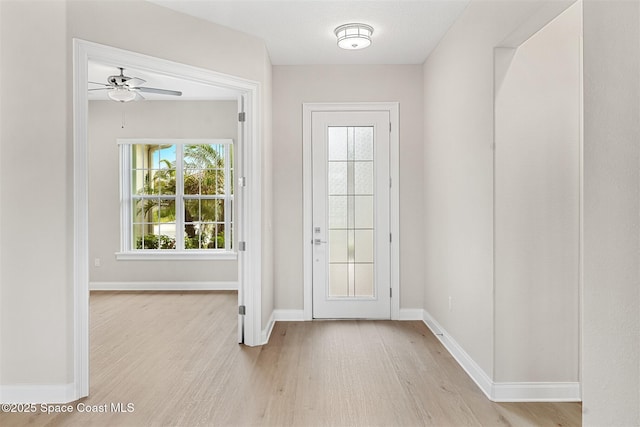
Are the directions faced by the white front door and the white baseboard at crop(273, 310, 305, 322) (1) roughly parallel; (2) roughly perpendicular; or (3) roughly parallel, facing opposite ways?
roughly parallel

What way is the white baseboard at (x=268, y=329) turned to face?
to the viewer's right

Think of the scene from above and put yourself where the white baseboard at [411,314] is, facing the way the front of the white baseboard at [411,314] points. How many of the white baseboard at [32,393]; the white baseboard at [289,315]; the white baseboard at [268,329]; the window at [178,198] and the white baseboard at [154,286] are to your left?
0

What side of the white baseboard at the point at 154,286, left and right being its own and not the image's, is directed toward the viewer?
front

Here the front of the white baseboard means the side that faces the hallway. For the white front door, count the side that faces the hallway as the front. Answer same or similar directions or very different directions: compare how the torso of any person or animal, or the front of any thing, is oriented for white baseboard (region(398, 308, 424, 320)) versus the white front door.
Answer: same or similar directions

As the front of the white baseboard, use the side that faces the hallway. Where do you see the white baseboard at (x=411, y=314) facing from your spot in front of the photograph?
facing the viewer

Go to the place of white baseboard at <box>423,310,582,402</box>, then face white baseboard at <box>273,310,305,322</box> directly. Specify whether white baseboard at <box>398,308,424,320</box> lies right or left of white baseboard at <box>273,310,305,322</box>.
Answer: right

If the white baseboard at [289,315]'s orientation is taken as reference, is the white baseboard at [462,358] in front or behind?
in front

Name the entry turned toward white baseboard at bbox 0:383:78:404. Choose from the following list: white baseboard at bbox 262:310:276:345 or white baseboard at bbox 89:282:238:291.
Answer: white baseboard at bbox 89:282:238:291

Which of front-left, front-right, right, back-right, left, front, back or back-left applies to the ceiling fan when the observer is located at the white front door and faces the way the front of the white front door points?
right

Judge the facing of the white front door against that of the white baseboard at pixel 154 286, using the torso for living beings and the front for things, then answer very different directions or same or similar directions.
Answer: same or similar directions

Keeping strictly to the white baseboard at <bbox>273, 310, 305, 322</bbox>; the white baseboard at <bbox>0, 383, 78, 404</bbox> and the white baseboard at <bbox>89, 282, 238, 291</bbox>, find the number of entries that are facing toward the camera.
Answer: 3

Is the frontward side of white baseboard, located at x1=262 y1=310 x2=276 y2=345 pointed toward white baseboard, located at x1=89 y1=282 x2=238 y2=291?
no

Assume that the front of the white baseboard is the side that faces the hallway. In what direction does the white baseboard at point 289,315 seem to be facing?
toward the camera

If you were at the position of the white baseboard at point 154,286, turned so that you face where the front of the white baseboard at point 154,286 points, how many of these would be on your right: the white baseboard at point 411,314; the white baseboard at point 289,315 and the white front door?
0

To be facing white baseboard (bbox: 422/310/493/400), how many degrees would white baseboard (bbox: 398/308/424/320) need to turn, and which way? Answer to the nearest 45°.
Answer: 0° — it already faces it

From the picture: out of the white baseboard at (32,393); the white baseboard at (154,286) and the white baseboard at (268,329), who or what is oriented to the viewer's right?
the white baseboard at (268,329)

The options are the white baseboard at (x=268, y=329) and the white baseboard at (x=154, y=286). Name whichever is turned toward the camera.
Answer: the white baseboard at (x=154, y=286)
